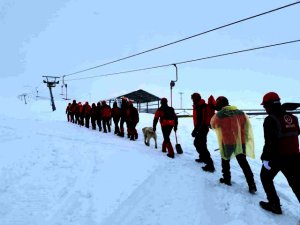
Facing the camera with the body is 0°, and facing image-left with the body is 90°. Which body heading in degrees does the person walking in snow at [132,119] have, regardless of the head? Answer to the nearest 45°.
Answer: approximately 135°

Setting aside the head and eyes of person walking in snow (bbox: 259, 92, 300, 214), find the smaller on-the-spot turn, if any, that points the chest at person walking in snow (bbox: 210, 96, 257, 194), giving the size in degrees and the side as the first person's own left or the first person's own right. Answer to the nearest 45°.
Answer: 0° — they already face them

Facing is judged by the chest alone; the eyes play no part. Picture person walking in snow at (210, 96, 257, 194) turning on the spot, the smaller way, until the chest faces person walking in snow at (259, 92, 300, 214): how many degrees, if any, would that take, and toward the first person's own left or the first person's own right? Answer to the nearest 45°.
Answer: approximately 180°

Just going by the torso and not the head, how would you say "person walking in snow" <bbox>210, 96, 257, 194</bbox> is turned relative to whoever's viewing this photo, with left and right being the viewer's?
facing away from the viewer and to the left of the viewer

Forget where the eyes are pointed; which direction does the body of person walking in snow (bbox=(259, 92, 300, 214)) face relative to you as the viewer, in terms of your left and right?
facing away from the viewer and to the left of the viewer

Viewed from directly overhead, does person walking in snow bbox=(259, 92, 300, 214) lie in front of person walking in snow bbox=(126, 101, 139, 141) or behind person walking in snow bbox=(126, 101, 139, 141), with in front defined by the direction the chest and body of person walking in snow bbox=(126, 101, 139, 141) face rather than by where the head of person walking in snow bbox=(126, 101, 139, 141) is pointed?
behind
